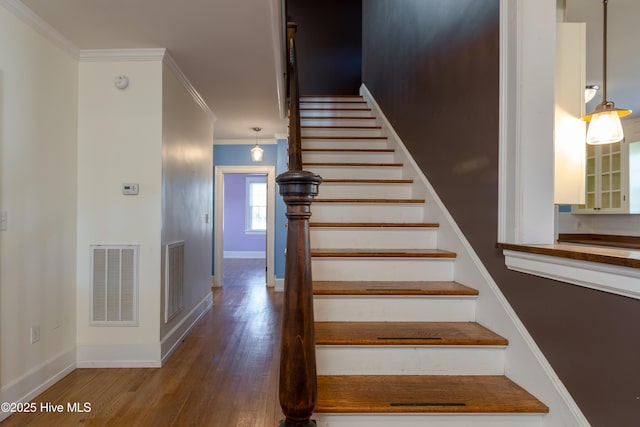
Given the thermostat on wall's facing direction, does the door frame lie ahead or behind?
behind

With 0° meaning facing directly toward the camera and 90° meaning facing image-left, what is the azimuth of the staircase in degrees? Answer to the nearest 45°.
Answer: approximately 0°

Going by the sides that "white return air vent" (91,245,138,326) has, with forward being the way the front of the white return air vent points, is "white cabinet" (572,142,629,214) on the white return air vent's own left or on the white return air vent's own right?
on the white return air vent's own left

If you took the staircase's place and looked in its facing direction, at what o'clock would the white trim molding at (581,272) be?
The white trim molding is roughly at 10 o'clock from the staircase.

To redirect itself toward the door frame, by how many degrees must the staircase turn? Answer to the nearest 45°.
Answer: approximately 135° to its right

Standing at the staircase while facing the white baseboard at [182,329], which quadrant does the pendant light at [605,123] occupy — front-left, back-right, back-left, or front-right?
back-right

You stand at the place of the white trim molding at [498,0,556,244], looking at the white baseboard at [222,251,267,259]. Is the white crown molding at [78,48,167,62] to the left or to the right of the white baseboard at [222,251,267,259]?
left

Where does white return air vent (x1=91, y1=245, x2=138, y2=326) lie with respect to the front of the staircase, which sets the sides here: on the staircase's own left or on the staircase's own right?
on the staircase's own right

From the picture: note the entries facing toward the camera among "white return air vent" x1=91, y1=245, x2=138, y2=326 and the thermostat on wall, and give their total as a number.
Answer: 2
